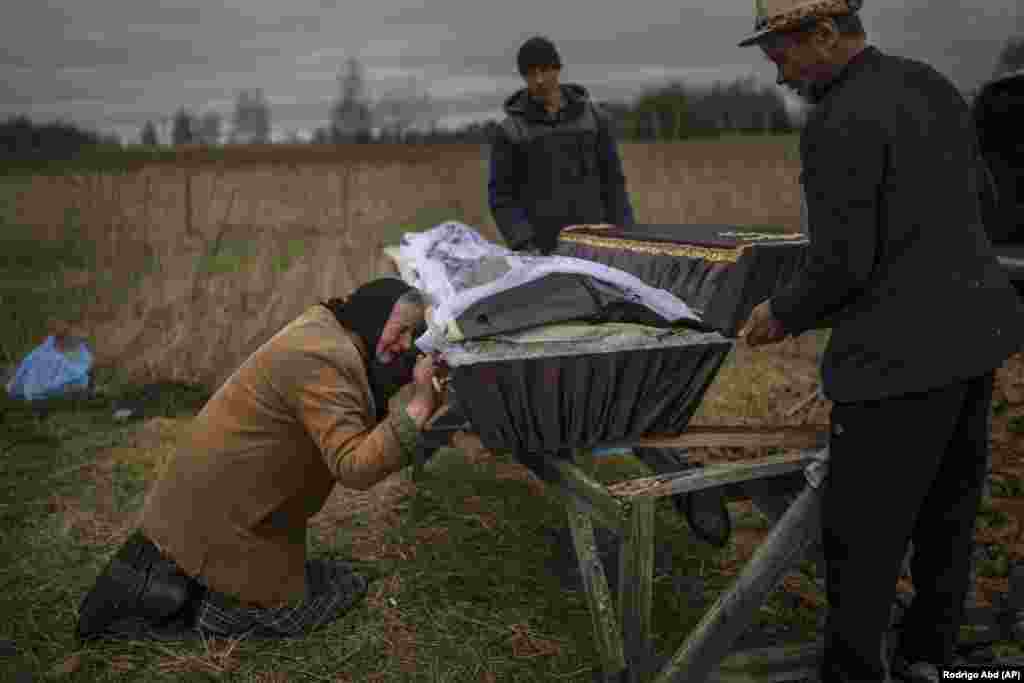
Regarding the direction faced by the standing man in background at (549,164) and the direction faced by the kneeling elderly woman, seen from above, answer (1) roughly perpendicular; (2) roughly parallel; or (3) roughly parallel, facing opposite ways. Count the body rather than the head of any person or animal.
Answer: roughly perpendicular

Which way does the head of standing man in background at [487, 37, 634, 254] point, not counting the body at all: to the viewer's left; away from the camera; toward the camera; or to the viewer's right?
toward the camera

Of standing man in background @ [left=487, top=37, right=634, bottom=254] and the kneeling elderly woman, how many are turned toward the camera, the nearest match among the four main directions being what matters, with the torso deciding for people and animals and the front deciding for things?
1

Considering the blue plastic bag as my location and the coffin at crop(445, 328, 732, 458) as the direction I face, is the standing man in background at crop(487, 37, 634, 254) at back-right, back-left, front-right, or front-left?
front-left

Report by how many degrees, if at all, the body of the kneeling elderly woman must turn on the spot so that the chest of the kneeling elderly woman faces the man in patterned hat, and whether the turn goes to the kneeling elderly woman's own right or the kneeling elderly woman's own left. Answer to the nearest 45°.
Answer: approximately 45° to the kneeling elderly woman's own right

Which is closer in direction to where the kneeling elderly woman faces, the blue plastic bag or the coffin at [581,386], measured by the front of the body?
the coffin

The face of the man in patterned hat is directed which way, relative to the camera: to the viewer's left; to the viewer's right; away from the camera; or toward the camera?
to the viewer's left

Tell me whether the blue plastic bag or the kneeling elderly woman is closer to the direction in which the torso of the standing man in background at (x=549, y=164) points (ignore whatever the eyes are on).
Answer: the kneeling elderly woman

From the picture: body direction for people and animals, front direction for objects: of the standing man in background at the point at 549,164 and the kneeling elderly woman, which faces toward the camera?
the standing man in background

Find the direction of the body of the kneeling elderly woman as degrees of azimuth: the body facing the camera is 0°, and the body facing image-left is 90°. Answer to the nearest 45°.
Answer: approximately 270°

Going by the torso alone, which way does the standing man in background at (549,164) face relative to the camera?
toward the camera

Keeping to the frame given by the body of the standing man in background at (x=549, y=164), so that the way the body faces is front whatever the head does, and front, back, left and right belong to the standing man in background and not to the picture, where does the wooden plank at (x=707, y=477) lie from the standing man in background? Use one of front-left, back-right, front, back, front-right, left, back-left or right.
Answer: front

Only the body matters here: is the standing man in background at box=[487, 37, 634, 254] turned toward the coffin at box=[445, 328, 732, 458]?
yes
